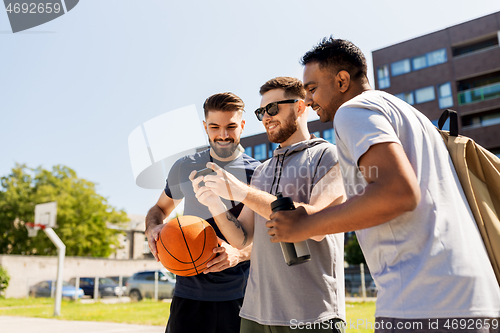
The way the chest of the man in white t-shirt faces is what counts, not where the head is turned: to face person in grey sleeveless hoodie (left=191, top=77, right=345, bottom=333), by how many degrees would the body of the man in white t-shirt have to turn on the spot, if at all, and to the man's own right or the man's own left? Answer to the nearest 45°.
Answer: approximately 45° to the man's own right

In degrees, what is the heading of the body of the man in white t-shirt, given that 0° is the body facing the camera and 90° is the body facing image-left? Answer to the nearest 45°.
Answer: approximately 90°

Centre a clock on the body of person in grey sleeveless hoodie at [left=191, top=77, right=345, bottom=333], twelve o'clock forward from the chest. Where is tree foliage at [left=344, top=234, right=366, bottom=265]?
The tree foliage is roughly at 5 o'clock from the person in grey sleeveless hoodie.

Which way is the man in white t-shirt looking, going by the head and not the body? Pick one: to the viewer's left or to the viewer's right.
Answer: to the viewer's left
